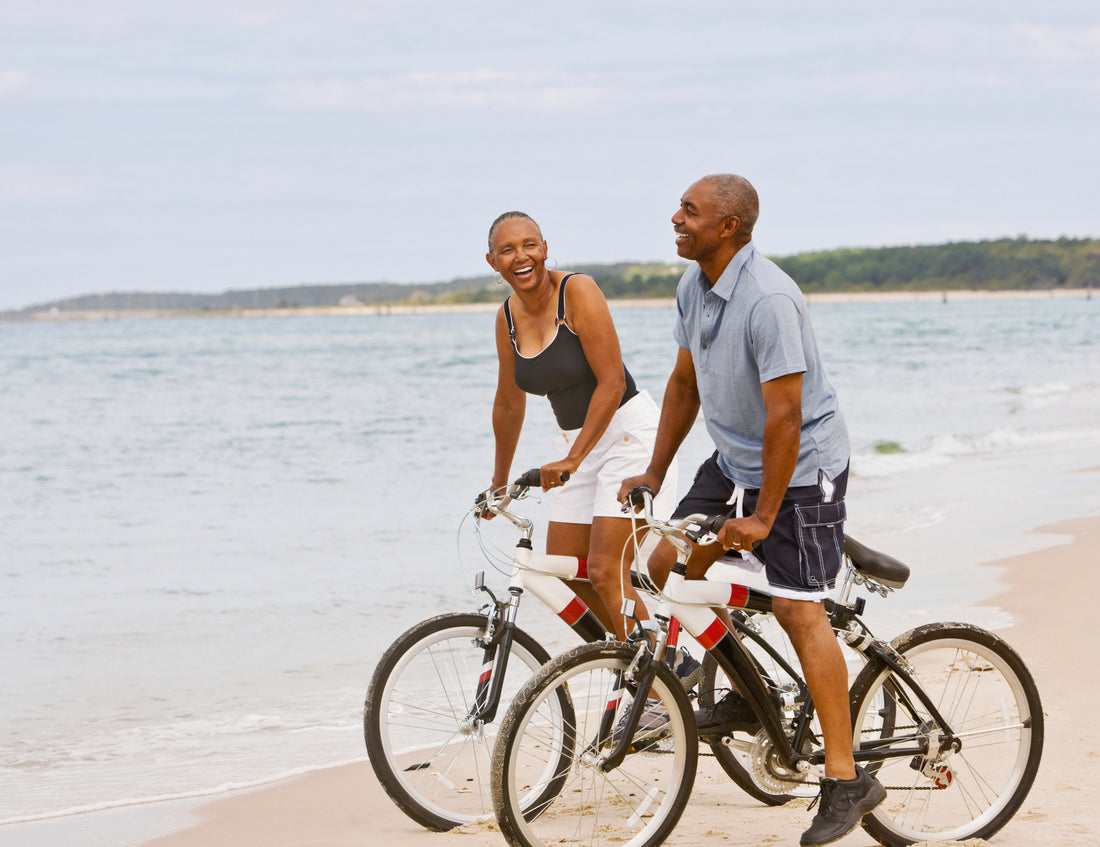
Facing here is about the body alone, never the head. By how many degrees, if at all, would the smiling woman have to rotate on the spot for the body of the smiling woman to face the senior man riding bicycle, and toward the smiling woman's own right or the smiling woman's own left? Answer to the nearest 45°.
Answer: approximately 90° to the smiling woman's own left

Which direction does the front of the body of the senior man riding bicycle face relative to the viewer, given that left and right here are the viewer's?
facing the viewer and to the left of the viewer

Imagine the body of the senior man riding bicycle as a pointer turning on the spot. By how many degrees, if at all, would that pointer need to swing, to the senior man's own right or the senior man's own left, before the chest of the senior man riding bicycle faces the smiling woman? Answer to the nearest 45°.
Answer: approximately 90° to the senior man's own right

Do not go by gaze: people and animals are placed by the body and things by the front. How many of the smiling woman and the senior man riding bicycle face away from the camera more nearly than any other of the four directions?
0

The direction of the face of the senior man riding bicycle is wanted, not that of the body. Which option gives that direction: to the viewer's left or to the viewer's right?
to the viewer's left
